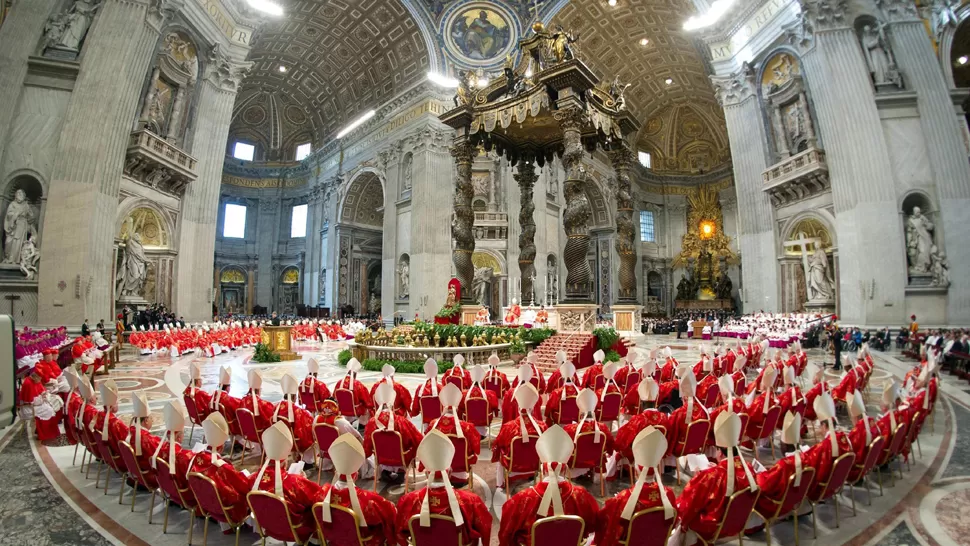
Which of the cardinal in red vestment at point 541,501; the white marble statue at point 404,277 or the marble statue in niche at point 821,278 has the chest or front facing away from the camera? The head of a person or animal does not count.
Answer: the cardinal in red vestment

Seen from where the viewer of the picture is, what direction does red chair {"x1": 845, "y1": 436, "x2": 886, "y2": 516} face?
facing away from the viewer and to the left of the viewer

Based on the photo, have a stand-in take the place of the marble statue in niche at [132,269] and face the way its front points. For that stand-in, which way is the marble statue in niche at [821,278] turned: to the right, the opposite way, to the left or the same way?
the opposite way

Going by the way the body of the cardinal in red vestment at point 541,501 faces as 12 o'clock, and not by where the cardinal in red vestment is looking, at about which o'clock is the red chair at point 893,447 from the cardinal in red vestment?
The red chair is roughly at 2 o'clock from the cardinal in red vestment.

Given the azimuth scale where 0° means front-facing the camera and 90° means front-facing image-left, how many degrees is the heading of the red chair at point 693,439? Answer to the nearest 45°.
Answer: approximately 135°

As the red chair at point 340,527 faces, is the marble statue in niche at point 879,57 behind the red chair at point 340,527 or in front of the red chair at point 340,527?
in front

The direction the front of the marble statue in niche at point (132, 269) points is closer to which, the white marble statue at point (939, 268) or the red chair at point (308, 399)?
the white marble statue

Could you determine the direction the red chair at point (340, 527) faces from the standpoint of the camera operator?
facing away from the viewer and to the right of the viewer

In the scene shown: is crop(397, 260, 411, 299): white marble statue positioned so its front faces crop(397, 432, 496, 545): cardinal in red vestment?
yes

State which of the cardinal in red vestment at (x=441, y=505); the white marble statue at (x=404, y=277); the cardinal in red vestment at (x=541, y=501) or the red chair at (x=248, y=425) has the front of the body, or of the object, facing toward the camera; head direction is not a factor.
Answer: the white marble statue

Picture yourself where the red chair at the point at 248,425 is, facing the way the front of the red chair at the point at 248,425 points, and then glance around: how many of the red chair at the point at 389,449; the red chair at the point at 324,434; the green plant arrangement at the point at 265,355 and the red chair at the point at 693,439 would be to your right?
3

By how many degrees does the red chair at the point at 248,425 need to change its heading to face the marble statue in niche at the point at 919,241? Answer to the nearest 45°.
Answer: approximately 45° to its right

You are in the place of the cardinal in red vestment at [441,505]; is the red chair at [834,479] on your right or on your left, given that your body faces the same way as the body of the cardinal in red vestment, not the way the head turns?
on your right

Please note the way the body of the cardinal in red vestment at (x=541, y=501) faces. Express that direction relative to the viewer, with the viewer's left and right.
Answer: facing away from the viewer

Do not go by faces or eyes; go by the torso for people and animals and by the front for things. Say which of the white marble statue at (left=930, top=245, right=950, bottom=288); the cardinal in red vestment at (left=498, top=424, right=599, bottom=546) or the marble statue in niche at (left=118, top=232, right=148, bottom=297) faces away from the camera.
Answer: the cardinal in red vestment

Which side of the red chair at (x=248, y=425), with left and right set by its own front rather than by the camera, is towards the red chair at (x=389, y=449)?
right

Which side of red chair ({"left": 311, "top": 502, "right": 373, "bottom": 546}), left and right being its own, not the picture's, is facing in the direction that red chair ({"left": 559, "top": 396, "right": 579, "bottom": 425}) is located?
front
